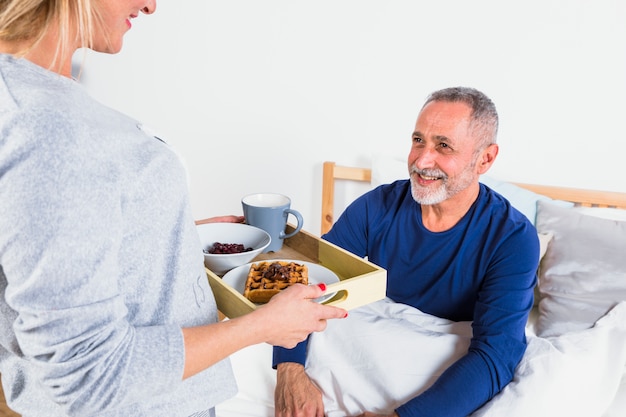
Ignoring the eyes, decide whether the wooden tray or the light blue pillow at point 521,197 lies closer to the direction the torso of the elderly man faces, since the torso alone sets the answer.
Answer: the wooden tray

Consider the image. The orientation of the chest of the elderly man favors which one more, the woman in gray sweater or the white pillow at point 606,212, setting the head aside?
the woman in gray sweater

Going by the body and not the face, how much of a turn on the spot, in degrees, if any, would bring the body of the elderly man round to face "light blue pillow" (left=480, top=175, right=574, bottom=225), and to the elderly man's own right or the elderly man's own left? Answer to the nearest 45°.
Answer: approximately 180°

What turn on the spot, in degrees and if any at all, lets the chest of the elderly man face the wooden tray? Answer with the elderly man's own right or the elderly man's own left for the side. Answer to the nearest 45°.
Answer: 0° — they already face it

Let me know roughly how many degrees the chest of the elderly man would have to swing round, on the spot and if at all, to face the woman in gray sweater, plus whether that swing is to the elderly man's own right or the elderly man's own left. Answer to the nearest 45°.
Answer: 0° — they already face them

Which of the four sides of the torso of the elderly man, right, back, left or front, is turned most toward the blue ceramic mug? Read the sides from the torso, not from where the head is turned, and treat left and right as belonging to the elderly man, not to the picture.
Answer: front

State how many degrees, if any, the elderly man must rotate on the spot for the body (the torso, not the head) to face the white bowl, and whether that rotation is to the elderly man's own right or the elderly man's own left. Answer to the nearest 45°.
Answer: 0° — they already face it

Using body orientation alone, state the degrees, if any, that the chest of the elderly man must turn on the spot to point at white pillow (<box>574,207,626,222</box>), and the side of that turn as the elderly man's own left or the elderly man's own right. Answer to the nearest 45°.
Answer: approximately 180°

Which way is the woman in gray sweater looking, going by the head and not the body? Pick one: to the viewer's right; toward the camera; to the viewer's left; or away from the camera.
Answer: to the viewer's right

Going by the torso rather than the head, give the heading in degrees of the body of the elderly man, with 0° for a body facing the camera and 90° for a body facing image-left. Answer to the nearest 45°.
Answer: approximately 45°
